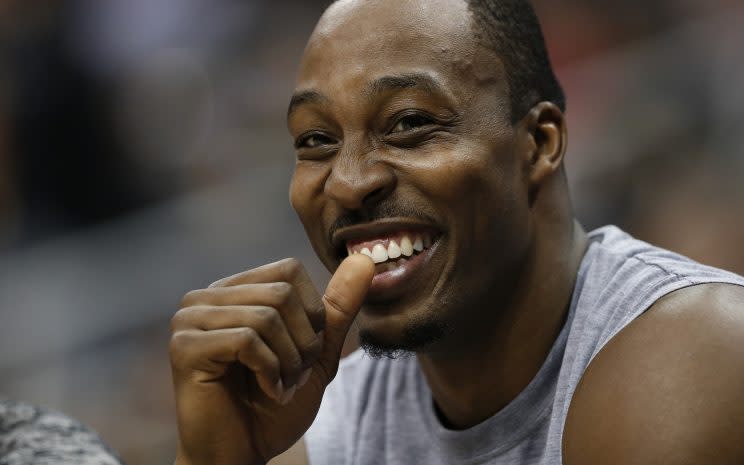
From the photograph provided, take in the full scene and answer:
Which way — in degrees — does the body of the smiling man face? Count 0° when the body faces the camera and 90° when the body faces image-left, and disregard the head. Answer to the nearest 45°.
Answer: approximately 45°

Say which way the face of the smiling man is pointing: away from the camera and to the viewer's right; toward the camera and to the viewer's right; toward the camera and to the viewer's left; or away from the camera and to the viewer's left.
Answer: toward the camera and to the viewer's left
